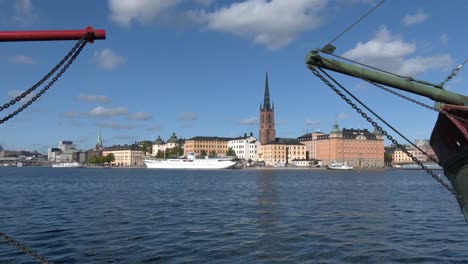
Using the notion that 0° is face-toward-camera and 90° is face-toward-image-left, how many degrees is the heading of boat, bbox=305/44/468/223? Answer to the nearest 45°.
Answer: approximately 90°
